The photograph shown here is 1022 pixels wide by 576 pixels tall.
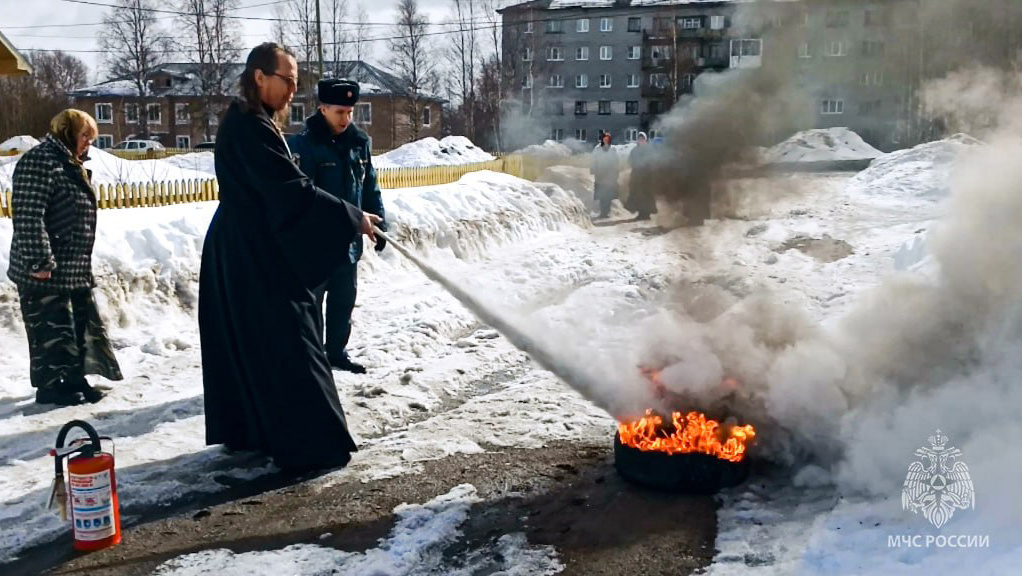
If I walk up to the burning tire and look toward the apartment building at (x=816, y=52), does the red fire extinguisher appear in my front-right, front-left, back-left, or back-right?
back-left

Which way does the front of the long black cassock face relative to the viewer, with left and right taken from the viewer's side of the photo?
facing to the right of the viewer

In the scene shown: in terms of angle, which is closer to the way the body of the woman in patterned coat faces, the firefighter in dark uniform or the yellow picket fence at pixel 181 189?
the firefighter in dark uniform

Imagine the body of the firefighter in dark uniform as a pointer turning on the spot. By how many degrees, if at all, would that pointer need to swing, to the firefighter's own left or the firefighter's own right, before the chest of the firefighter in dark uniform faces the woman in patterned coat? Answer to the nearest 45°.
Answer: approximately 135° to the firefighter's own right

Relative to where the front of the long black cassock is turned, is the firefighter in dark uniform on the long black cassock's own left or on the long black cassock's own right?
on the long black cassock's own left

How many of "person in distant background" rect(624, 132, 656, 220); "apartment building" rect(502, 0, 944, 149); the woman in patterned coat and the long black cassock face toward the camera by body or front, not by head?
2

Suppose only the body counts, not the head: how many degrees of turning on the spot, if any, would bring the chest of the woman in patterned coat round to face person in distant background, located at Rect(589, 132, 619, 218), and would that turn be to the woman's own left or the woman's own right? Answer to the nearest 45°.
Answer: approximately 45° to the woman's own left

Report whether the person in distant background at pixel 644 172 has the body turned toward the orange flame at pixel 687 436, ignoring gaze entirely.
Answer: yes

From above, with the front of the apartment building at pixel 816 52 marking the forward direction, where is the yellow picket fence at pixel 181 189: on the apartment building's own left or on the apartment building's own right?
on the apartment building's own right

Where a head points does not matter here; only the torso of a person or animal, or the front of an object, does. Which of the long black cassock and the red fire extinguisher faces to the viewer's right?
the long black cassock

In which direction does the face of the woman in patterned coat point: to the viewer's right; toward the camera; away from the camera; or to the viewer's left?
to the viewer's right

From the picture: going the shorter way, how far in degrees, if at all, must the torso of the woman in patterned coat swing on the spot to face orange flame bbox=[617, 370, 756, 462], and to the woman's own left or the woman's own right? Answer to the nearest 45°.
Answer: approximately 45° to the woman's own right

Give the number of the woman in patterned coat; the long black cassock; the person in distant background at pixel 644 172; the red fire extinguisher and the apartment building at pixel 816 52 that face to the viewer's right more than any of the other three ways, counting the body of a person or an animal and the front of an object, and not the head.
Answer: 2

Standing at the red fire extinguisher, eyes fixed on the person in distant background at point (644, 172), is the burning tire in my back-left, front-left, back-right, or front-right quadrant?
front-right

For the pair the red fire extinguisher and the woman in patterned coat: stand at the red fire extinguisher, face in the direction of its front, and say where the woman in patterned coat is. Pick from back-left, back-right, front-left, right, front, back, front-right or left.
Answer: back

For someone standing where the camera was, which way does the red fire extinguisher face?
facing the viewer

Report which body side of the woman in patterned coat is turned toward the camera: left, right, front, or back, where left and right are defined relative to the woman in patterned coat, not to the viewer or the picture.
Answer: right
